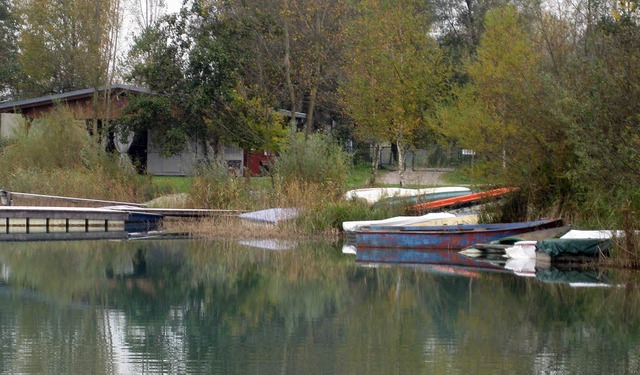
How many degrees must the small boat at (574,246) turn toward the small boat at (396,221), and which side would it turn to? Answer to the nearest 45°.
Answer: approximately 135° to its left

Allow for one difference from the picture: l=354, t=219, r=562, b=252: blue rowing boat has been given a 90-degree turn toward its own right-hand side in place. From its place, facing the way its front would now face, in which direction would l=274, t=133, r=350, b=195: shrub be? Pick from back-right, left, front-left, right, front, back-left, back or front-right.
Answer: back-right

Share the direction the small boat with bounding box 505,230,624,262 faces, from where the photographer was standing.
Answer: facing to the right of the viewer

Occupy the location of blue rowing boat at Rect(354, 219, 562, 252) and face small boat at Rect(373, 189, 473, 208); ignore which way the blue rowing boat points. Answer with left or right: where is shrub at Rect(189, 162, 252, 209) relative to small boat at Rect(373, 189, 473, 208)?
left

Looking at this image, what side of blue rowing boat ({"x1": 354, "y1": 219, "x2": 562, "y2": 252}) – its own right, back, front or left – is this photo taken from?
right

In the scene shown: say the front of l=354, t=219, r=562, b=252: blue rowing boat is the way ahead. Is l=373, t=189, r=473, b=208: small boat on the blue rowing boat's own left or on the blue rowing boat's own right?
on the blue rowing boat's own left

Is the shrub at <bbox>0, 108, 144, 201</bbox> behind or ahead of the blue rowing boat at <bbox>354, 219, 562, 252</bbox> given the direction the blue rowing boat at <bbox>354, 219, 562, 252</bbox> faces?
behind

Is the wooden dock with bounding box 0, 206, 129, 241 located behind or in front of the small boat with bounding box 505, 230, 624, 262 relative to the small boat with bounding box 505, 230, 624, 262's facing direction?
behind

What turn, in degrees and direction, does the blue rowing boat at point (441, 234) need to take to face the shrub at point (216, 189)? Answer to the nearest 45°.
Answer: approximately 135° to its left
